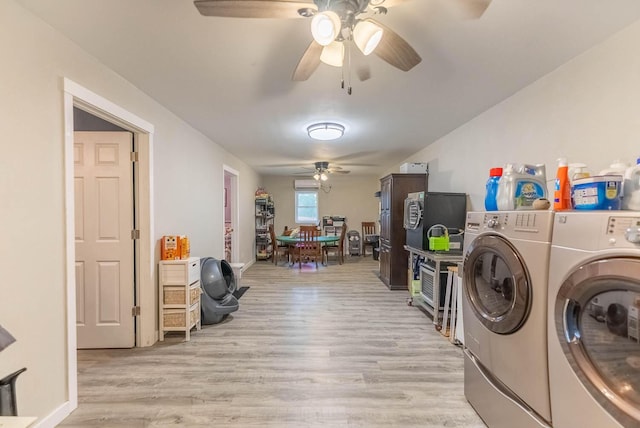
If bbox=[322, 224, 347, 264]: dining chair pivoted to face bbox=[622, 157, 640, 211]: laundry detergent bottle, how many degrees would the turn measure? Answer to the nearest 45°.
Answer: approximately 90° to its left

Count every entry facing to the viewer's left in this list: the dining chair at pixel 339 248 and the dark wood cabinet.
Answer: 2

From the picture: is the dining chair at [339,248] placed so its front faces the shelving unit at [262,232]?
yes

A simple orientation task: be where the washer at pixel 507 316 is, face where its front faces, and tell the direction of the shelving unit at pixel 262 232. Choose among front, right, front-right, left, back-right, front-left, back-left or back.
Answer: right

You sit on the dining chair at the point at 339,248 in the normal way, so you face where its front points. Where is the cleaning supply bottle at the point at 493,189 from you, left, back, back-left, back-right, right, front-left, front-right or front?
left

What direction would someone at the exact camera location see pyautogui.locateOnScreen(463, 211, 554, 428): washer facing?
facing the viewer and to the left of the viewer

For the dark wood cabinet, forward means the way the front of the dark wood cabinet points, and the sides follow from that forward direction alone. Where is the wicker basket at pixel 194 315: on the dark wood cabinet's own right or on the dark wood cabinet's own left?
on the dark wood cabinet's own left

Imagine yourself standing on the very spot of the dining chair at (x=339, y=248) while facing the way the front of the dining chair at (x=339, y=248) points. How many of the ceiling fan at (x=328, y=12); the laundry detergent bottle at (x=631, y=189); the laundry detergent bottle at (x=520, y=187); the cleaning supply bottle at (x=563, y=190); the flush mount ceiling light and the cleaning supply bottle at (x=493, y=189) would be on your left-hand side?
6

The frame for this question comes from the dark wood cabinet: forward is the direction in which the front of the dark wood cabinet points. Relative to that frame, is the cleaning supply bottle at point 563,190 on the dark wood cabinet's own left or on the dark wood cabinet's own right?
on the dark wood cabinet's own left

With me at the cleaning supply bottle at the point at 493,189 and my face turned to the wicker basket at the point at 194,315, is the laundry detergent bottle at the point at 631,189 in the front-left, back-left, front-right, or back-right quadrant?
back-left

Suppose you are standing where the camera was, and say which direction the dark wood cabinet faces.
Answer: facing to the left of the viewer

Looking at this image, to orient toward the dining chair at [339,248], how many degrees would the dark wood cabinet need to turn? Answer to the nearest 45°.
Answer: approximately 45° to its right

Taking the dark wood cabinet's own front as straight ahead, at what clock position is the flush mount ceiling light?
The flush mount ceiling light is roughly at 10 o'clock from the dark wood cabinet.

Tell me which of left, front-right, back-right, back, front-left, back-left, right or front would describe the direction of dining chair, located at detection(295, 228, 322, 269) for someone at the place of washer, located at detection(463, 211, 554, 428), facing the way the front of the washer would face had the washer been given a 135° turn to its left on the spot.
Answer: back-left

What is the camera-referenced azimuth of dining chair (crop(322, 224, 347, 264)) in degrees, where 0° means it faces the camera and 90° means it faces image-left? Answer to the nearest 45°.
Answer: approximately 90°

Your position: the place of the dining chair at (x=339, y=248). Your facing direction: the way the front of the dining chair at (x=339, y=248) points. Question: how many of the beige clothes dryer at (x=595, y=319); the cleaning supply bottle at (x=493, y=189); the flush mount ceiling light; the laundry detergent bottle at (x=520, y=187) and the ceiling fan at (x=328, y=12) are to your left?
5
